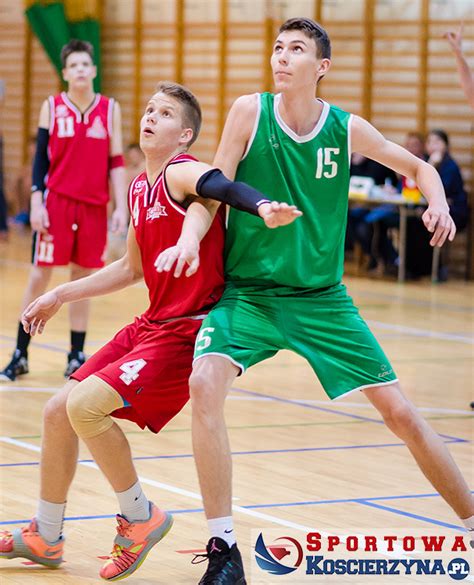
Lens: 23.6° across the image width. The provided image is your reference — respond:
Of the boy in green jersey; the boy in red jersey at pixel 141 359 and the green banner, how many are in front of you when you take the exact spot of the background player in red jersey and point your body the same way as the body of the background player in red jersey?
2

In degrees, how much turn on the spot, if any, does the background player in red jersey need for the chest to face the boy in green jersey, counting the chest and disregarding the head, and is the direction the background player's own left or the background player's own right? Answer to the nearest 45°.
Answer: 0° — they already face them

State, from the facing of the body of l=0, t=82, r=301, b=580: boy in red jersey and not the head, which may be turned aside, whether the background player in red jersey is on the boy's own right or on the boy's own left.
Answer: on the boy's own right

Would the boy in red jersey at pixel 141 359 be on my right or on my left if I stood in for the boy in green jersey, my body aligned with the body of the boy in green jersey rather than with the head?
on my right

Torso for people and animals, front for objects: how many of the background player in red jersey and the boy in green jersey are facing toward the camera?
2

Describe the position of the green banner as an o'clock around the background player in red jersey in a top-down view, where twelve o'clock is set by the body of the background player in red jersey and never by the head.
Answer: The green banner is roughly at 6 o'clock from the background player in red jersey.

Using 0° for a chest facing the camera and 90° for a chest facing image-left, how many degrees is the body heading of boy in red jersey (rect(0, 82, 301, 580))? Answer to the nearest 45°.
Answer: approximately 45°

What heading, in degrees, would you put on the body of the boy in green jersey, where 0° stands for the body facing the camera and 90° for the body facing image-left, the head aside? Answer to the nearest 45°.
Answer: approximately 0°

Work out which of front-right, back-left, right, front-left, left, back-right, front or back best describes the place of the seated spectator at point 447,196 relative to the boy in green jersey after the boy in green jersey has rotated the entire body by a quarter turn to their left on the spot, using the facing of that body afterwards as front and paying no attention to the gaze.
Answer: left

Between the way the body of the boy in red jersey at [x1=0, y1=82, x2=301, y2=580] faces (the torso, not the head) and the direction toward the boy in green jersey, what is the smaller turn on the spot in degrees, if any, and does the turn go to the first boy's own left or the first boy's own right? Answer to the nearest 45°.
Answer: approximately 135° to the first boy's own left
